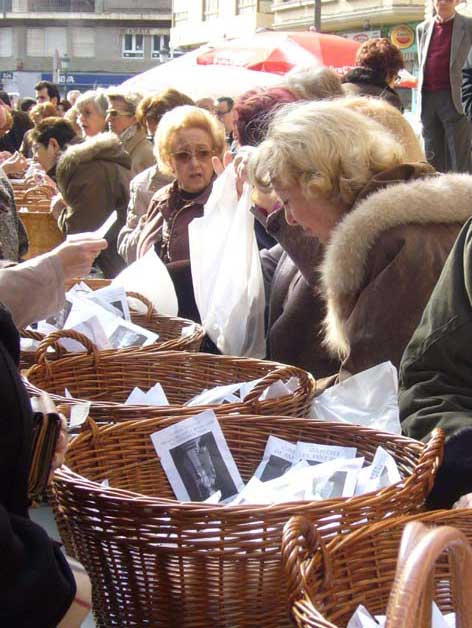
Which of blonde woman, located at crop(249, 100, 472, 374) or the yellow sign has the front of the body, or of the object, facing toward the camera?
the yellow sign

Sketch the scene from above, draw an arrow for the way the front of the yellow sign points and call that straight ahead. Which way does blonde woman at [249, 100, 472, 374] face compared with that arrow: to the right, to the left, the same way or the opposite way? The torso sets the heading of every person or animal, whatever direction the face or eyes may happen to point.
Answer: to the right

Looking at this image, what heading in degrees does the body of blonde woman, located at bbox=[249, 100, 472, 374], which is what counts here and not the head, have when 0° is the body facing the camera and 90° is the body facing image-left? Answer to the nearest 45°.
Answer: approximately 90°

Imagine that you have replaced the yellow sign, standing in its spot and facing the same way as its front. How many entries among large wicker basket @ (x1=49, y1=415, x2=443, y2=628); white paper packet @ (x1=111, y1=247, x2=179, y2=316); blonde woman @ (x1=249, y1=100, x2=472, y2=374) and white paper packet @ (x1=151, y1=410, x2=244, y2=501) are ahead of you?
4

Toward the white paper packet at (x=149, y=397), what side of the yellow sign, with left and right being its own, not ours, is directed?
front

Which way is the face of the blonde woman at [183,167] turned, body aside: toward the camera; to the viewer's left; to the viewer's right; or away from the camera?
toward the camera

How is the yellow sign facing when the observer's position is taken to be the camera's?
facing the viewer

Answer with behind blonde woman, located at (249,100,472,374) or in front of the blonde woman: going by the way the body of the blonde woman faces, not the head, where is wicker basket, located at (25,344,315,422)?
in front

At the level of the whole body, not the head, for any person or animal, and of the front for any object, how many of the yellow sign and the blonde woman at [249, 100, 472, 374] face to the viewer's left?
1

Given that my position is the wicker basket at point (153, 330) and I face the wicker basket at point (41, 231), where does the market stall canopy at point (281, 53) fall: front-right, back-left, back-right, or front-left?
front-right

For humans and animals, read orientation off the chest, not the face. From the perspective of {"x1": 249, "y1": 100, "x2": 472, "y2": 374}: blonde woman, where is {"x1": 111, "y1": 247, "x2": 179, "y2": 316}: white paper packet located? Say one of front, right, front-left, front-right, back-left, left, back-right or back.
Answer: front-right

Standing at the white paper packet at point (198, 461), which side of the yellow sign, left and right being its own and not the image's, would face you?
front

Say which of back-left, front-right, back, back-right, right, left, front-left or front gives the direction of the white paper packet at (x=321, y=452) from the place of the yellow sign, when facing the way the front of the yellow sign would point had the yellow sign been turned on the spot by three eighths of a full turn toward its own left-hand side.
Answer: back-right

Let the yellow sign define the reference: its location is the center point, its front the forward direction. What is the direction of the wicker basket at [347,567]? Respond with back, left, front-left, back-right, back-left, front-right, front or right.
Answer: front

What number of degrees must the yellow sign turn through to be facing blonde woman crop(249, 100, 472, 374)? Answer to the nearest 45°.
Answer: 0° — it already faces them

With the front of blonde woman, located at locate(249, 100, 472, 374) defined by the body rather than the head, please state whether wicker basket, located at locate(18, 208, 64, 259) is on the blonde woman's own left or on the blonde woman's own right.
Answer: on the blonde woman's own right
